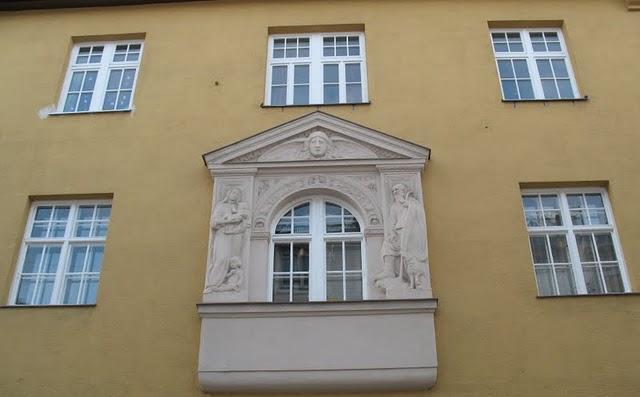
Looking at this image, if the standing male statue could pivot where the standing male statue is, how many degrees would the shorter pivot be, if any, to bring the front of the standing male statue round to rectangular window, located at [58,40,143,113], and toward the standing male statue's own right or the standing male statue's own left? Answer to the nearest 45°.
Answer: approximately 45° to the standing male statue's own right

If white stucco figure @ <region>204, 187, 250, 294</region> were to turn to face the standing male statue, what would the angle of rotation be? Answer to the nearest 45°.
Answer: approximately 90° to its left

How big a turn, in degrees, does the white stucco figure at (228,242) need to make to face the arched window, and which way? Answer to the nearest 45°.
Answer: approximately 90° to its left

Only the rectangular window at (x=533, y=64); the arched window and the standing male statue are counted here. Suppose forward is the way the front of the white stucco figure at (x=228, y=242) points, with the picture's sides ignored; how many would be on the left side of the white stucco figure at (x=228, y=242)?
3

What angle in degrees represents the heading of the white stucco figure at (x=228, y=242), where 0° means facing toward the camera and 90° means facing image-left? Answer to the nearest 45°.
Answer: approximately 0°
